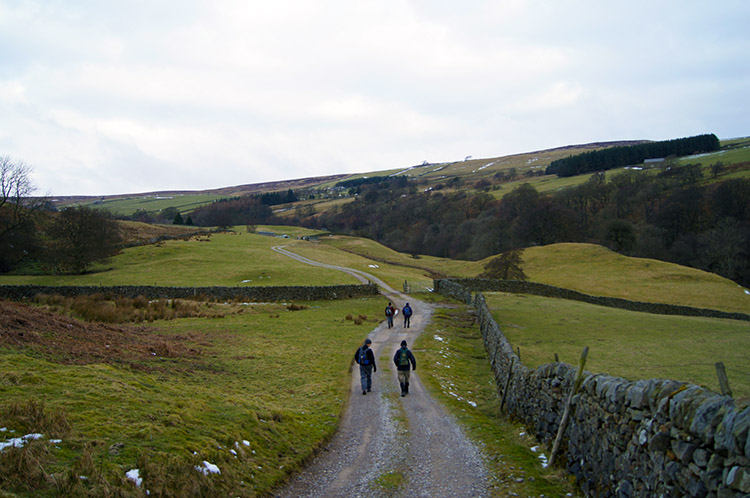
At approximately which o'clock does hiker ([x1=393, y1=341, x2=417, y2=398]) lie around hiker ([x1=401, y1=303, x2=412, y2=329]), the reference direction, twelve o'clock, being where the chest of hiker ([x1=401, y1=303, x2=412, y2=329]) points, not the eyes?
hiker ([x1=393, y1=341, x2=417, y2=398]) is roughly at 6 o'clock from hiker ([x1=401, y1=303, x2=412, y2=329]).

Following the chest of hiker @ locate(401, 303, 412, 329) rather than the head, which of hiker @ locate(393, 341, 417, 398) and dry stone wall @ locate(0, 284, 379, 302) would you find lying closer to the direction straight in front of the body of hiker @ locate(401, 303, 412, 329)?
the dry stone wall

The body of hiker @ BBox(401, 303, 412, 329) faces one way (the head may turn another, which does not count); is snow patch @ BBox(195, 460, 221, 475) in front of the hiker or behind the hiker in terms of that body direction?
behind

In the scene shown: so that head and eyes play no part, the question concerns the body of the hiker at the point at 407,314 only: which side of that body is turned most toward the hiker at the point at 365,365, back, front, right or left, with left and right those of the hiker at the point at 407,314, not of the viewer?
back

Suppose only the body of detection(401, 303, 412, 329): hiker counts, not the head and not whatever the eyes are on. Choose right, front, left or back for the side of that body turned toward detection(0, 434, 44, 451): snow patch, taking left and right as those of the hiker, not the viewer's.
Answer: back

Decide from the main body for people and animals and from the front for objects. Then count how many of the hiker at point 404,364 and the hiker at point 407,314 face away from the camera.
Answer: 2

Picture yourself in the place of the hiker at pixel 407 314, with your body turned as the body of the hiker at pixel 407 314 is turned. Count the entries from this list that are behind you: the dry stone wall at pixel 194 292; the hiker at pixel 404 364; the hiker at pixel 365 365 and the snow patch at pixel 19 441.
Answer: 3

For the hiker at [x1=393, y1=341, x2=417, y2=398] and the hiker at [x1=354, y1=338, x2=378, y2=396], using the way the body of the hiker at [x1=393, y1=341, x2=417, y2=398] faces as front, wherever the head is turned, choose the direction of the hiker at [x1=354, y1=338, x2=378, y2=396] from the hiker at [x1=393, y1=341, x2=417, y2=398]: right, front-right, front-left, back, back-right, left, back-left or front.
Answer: left

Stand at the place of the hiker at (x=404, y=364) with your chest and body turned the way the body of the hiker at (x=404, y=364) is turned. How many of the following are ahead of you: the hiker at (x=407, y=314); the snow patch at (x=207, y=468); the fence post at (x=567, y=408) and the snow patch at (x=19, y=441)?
1

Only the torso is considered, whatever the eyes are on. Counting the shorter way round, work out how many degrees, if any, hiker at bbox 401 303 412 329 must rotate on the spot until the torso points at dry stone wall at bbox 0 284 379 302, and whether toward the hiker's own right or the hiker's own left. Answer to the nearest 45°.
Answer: approximately 45° to the hiker's own left

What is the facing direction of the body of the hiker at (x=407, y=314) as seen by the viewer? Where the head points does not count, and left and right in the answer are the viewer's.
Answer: facing away from the viewer

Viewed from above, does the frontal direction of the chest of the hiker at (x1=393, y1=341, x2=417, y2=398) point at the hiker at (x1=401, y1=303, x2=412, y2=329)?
yes

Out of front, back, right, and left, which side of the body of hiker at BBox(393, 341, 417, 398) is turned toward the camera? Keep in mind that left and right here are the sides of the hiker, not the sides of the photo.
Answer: back

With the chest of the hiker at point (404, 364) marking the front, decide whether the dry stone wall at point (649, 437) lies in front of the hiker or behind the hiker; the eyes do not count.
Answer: behind
